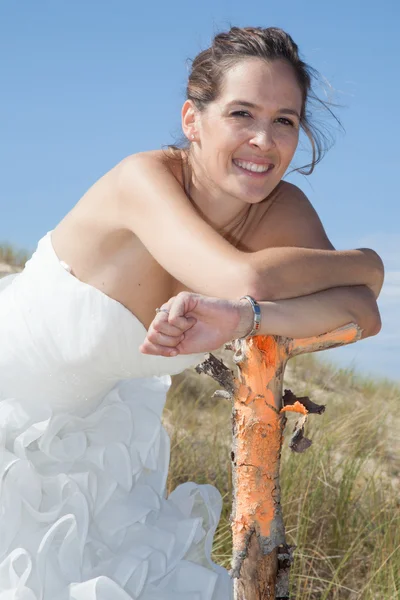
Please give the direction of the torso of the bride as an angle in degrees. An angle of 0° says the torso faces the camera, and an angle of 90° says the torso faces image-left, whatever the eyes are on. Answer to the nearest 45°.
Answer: approximately 315°
